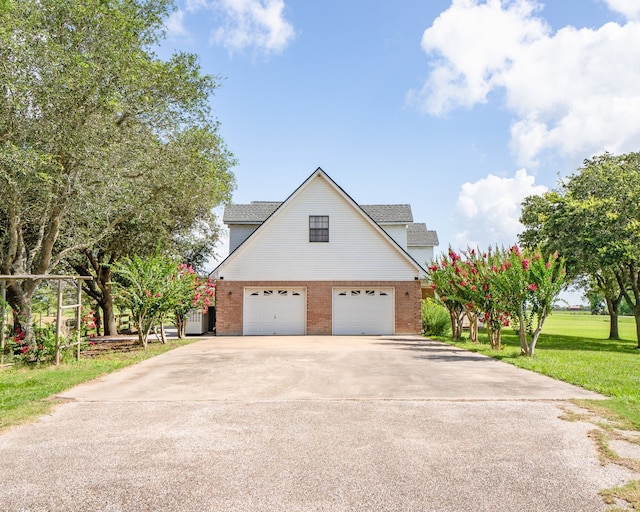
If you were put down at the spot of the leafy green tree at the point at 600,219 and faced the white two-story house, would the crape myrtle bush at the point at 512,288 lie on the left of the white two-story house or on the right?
left

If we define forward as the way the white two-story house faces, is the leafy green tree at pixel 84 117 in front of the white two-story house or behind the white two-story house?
in front

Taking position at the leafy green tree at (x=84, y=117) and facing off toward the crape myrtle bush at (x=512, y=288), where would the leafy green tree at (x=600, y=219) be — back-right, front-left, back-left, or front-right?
front-left

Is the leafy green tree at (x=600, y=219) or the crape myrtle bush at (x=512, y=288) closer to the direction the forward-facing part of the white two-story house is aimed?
the crape myrtle bush

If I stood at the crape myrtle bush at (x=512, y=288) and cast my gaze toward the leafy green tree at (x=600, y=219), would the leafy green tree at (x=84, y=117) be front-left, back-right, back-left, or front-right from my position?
back-left

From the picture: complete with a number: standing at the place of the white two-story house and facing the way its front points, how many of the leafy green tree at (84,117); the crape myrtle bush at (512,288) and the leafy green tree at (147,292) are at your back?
0

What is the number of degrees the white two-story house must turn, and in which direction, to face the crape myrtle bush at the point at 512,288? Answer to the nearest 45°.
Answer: approximately 45° to its left

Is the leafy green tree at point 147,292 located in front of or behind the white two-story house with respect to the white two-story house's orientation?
in front

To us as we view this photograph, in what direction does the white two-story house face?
facing the viewer

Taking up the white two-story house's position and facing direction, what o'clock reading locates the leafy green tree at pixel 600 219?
The leafy green tree is roughly at 9 o'clock from the white two-story house.
